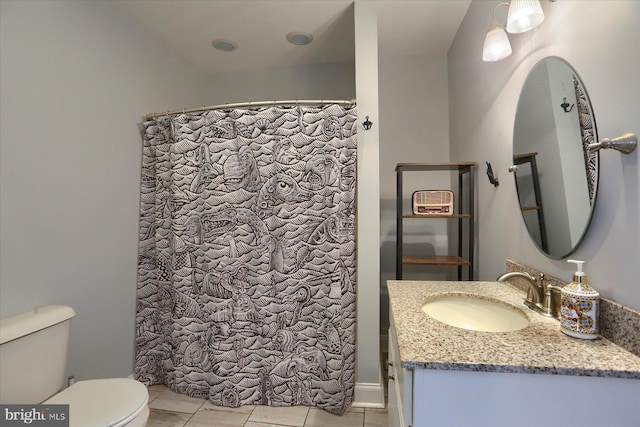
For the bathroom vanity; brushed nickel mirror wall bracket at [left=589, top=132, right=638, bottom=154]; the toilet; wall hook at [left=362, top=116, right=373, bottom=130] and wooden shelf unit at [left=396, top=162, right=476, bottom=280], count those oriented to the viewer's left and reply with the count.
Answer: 2

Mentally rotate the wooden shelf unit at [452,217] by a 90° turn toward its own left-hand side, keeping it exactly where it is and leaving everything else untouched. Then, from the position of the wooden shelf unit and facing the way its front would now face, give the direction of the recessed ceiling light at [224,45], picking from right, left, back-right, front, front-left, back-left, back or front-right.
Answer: back

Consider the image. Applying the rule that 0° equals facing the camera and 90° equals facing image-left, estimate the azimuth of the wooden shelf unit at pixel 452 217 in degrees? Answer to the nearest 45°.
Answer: approximately 0°

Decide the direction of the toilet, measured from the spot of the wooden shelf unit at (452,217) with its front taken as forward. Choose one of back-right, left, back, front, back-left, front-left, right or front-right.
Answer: front-right

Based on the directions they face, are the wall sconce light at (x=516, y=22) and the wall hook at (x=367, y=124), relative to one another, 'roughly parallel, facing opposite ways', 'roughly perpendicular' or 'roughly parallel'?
roughly perpendicular

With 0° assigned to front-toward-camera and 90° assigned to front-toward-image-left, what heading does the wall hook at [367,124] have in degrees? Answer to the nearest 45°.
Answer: approximately 0°

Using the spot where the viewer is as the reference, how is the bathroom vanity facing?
facing to the left of the viewer

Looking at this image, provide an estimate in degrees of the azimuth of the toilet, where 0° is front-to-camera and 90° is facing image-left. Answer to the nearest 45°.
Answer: approximately 315°

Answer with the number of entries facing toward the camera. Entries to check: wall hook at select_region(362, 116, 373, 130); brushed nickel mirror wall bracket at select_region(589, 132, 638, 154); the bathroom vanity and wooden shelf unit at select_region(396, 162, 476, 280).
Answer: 2

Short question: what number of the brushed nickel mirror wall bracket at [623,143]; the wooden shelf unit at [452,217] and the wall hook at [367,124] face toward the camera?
2

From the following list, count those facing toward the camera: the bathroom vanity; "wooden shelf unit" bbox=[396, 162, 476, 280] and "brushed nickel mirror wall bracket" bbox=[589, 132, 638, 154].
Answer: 1
